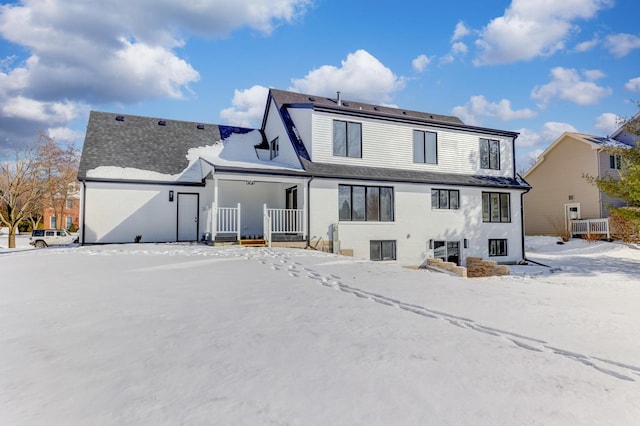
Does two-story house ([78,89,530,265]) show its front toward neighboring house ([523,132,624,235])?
no

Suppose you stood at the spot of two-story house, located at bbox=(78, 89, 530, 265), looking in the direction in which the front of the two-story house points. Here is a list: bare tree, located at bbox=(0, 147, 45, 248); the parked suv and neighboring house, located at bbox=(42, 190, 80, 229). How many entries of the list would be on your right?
0

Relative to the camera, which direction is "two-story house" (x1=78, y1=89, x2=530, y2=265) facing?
away from the camera

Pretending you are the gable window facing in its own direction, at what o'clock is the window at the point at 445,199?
The window is roughly at 8 o'clock from the gable window.

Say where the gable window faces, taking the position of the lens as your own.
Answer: facing the viewer and to the left of the viewer

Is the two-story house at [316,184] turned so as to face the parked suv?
no

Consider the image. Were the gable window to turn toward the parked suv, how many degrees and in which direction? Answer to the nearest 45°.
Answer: approximately 90° to its right

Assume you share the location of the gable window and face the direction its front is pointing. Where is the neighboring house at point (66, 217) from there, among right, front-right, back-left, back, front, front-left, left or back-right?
right

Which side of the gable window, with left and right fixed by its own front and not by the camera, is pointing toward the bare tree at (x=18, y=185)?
right

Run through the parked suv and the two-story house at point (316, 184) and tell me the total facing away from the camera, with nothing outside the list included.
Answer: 1

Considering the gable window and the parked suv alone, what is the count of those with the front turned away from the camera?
0
